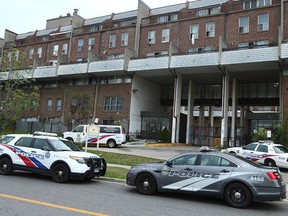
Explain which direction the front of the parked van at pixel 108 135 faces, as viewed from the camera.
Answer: facing to the left of the viewer

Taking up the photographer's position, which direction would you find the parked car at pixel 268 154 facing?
facing away from the viewer and to the left of the viewer

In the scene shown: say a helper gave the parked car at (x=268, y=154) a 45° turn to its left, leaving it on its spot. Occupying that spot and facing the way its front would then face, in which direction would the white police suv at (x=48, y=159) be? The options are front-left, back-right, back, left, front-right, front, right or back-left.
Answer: front-left

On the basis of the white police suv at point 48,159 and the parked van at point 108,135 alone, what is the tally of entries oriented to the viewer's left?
1

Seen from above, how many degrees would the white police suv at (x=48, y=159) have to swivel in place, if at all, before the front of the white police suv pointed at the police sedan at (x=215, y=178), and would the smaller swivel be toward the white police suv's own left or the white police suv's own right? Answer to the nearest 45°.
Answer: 0° — it already faces it

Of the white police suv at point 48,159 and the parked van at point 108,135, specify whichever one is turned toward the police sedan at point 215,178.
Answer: the white police suv

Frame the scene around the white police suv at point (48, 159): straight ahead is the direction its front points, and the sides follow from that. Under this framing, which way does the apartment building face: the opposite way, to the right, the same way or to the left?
to the right

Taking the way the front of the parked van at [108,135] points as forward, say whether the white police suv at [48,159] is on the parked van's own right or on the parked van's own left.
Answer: on the parked van's own left

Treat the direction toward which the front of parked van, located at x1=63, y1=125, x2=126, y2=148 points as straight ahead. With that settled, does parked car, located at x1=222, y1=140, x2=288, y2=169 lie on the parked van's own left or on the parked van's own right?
on the parked van's own left

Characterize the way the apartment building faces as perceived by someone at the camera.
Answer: facing the viewer and to the left of the viewer

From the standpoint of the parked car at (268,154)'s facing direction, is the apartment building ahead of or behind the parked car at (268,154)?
ahead

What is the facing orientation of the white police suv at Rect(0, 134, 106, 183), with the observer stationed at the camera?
facing the viewer and to the right of the viewer
